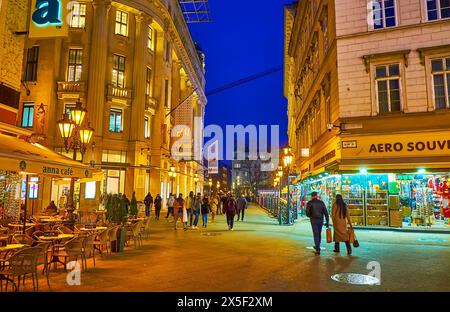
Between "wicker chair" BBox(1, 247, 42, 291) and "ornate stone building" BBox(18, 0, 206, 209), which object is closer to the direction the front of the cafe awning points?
the wicker chair

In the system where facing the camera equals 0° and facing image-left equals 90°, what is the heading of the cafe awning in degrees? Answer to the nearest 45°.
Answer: approximately 315°

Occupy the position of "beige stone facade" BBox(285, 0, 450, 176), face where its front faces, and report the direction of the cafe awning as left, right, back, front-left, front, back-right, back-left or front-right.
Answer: front-right

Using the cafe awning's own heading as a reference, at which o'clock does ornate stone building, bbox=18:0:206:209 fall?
The ornate stone building is roughly at 8 o'clock from the cafe awning.

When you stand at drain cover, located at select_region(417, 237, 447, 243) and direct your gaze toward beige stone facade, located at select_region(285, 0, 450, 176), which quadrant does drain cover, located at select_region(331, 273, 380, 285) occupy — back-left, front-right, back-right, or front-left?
back-left

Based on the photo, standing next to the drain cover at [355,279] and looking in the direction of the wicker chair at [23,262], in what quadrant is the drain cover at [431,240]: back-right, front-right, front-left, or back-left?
back-right

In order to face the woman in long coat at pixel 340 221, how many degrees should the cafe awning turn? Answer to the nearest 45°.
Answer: approximately 45° to its left

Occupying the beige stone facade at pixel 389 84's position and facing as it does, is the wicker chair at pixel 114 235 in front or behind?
in front

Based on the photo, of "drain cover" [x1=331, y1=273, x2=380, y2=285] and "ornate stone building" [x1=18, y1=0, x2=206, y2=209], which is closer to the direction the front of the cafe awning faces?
the drain cover

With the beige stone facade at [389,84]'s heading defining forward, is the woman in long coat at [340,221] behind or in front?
in front

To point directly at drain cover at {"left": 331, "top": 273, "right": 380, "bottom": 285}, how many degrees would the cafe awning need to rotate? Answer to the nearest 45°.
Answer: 0° — it already faces it
